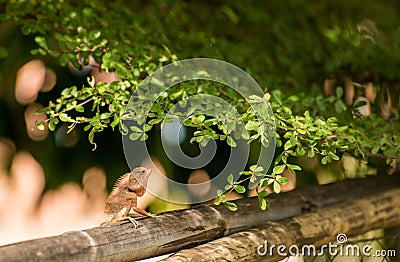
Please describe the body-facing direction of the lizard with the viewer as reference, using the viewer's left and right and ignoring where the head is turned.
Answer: facing to the right of the viewer

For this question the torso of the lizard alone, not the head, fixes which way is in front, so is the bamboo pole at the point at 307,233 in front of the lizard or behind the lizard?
in front
